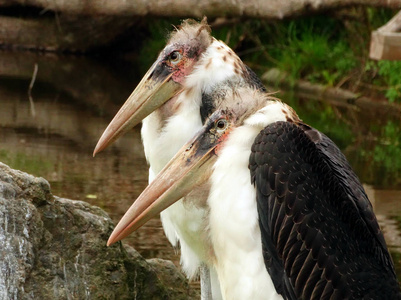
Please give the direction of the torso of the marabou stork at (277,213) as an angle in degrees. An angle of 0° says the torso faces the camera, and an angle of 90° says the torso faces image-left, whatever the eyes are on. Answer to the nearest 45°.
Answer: approximately 90°

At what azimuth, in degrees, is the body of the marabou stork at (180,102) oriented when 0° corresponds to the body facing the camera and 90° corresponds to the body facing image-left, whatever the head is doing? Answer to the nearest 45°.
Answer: approximately 45°

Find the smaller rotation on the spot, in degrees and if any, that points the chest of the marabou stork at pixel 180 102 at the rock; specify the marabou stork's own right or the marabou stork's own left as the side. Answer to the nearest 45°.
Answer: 0° — it already faces it

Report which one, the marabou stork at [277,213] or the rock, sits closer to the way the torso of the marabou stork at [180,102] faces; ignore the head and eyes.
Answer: the rock
